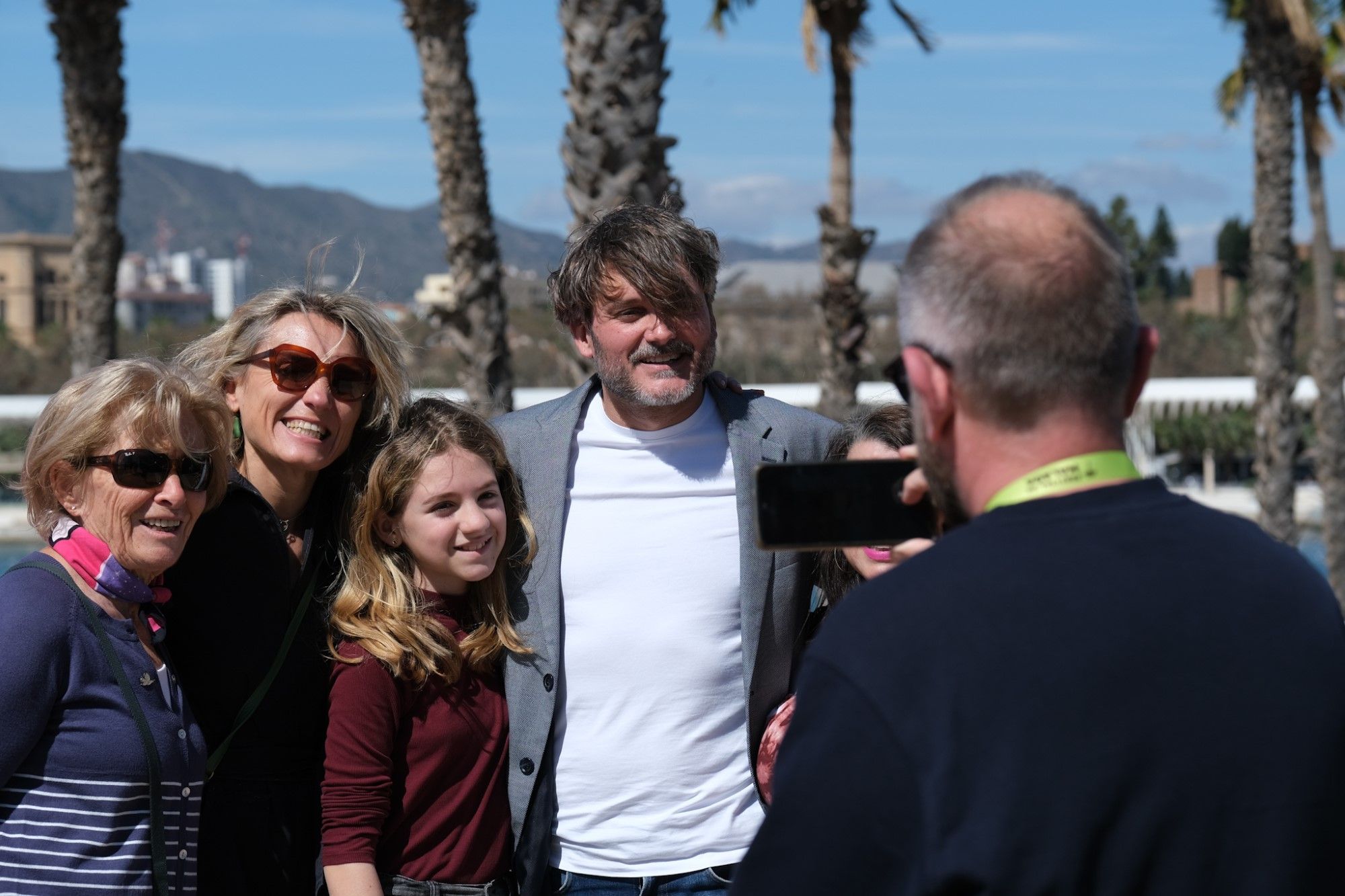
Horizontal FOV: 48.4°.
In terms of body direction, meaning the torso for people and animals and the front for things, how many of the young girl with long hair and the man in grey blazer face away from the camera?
0

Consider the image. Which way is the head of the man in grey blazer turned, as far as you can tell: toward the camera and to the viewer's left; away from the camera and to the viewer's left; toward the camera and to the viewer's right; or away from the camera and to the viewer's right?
toward the camera and to the viewer's right

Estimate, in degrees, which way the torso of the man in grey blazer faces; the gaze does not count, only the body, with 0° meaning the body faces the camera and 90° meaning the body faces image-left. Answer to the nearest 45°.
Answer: approximately 0°

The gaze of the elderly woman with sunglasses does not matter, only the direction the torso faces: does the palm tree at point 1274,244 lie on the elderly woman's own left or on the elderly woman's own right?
on the elderly woman's own left

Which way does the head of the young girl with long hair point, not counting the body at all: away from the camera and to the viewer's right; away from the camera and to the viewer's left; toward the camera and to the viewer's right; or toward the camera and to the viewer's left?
toward the camera and to the viewer's right

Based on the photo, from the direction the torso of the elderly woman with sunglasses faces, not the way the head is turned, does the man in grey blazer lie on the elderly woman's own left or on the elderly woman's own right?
on the elderly woman's own left

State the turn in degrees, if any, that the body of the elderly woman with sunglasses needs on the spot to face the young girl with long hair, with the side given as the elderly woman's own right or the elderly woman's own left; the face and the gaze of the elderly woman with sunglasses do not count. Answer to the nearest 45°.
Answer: approximately 45° to the elderly woman's own left

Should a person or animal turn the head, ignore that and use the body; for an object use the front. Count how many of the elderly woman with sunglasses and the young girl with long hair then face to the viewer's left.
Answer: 0

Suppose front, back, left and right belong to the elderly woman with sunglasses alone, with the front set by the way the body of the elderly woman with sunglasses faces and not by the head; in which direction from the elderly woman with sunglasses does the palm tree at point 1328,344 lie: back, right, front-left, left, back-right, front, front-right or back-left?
left

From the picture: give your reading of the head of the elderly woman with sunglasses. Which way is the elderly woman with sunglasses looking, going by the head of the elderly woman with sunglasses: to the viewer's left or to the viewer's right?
to the viewer's right

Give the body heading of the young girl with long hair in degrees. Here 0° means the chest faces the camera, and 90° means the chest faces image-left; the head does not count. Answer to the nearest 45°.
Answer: approximately 315°

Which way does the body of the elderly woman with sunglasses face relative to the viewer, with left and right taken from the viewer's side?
facing the viewer and to the right of the viewer

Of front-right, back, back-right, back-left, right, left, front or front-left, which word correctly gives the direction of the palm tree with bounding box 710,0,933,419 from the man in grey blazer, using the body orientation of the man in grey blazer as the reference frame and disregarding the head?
back
